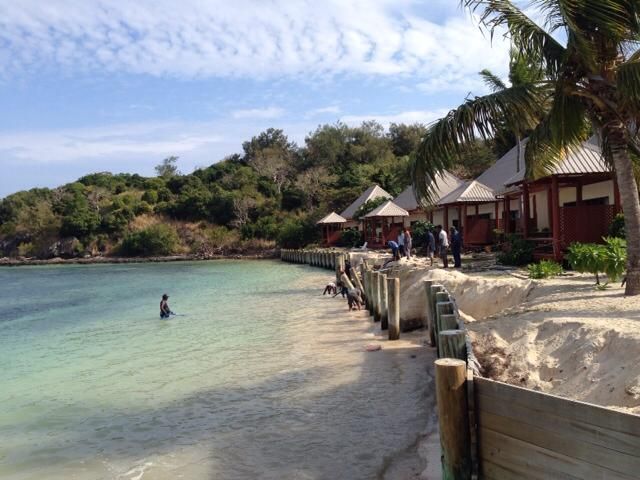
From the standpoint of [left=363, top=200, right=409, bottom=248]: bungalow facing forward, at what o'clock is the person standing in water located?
The person standing in water is roughly at 11 o'clock from the bungalow.

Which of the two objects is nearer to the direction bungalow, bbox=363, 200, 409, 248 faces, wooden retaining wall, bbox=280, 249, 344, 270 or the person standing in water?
the person standing in water

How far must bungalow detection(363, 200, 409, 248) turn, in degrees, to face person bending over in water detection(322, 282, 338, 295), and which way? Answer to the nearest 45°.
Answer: approximately 45° to its left

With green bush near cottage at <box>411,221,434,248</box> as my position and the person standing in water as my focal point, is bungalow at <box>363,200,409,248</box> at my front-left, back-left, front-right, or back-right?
back-right

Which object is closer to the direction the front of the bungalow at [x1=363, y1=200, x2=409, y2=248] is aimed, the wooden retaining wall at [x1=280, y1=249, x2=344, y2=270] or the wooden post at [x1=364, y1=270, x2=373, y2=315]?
the wooden post

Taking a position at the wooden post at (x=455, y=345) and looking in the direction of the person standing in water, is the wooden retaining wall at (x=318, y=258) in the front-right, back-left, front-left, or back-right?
front-right

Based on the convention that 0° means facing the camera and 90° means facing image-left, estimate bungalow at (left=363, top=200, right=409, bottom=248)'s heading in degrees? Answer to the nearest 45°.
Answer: approximately 45°

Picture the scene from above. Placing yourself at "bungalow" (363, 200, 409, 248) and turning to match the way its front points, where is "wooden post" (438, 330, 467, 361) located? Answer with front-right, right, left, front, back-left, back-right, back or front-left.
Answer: front-left

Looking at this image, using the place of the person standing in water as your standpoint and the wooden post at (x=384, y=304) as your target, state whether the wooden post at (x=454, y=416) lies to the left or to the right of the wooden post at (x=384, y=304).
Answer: right

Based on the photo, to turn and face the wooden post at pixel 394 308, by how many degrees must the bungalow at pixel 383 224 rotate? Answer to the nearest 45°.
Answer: approximately 45° to its left

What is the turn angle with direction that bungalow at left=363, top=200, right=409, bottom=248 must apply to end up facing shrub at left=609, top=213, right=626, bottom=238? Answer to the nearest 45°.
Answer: approximately 45° to its left

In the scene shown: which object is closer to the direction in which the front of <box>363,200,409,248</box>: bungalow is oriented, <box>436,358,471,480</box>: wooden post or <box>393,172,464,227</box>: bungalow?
the wooden post

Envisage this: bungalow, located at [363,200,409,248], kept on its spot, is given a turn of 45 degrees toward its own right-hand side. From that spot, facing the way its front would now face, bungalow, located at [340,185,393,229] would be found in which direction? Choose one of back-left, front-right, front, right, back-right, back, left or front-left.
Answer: right

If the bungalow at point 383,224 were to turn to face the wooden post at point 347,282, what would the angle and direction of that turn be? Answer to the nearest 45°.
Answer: approximately 45° to its left
